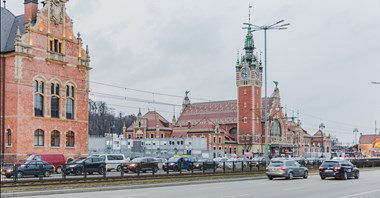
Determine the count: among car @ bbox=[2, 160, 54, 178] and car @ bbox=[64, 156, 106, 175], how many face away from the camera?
0

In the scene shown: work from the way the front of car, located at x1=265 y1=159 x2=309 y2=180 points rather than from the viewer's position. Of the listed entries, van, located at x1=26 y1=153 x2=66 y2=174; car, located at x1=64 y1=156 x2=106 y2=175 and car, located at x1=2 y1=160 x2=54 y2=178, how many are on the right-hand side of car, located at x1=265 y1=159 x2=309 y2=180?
0

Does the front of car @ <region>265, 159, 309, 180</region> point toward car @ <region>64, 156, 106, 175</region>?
no

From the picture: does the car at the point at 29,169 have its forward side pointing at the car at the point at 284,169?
no

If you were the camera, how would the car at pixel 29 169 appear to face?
facing the viewer and to the left of the viewer

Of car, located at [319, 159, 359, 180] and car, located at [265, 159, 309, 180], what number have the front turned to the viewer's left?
0

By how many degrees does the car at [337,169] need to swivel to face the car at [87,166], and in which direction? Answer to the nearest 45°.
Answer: approximately 135° to its left

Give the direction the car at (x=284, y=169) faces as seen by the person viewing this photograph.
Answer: facing away from the viewer and to the right of the viewer

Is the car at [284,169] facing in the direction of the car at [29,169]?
no

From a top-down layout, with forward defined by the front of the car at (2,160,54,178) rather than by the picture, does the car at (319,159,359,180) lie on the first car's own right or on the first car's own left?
on the first car's own left

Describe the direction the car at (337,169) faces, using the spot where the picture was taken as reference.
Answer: facing away from the viewer and to the right of the viewer

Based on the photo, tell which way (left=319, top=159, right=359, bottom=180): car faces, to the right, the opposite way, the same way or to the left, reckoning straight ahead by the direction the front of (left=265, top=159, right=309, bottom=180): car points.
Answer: the same way
